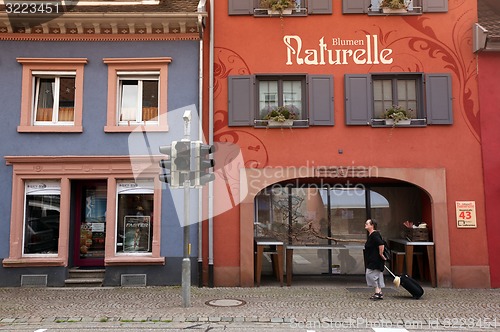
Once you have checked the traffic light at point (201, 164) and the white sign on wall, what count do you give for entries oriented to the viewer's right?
1

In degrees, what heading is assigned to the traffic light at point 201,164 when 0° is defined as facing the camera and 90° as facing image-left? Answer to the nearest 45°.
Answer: approximately 270°

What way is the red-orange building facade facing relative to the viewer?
toward the camera

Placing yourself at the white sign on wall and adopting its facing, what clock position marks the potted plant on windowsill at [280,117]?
The potted plant on windowsill is roughly at 2 o'clock from the white sign on wall.

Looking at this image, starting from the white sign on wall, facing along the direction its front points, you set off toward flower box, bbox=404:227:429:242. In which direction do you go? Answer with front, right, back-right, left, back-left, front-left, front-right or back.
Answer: right

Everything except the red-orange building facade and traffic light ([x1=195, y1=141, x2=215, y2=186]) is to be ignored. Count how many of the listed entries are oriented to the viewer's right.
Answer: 1

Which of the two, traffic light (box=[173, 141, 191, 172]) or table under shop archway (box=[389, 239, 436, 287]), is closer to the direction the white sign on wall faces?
the traffic light

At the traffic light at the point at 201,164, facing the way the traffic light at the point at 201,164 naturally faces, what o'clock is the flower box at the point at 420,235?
The flower box is roughly at 11 o'clock from the traffic light.

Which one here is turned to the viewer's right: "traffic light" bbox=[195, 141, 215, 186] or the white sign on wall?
the traffic light

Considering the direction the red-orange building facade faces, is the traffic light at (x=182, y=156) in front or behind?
in front

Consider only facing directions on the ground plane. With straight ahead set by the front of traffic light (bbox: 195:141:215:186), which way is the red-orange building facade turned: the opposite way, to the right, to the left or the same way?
to the right

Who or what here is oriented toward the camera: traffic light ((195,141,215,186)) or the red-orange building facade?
the red-orange building facade
